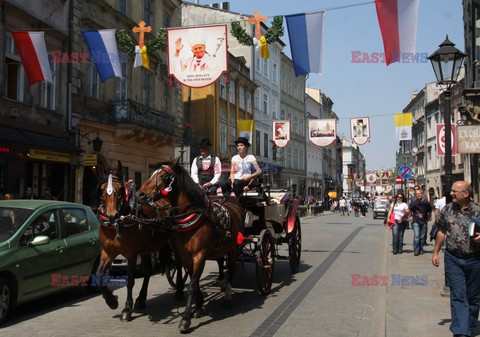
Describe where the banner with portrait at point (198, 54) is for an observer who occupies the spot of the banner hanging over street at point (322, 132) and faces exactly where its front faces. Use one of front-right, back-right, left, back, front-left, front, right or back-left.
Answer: front

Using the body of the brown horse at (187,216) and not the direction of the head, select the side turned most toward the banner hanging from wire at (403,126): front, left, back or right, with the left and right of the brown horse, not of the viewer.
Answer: back

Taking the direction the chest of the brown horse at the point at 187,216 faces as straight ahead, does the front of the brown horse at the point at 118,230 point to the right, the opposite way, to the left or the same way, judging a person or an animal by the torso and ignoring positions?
the same way

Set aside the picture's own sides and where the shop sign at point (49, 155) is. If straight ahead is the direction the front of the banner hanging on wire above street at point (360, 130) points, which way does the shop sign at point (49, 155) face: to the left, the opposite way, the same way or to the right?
to the left

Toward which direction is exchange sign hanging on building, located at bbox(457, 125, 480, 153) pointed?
toward the camera

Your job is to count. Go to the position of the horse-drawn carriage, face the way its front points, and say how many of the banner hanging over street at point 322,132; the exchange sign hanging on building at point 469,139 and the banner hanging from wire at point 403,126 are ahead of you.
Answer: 0

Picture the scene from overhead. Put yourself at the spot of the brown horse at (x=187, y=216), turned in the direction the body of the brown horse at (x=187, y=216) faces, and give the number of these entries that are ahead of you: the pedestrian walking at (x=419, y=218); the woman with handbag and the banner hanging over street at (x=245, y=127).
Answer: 0

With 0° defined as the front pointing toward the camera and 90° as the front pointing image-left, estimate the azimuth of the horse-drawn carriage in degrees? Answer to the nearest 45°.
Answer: approximately 45°

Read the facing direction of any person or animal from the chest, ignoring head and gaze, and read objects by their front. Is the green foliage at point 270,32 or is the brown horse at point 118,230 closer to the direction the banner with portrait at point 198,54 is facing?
the brown horse

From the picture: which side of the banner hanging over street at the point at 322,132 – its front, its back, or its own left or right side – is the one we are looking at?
front

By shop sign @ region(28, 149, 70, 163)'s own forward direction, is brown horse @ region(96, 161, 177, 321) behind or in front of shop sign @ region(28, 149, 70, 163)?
in front

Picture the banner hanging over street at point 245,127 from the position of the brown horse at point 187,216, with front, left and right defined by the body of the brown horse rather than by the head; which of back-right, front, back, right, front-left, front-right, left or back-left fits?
back-right

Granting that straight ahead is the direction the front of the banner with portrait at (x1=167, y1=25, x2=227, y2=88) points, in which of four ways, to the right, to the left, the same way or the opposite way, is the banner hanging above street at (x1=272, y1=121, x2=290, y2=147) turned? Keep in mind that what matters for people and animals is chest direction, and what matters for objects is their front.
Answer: the same way

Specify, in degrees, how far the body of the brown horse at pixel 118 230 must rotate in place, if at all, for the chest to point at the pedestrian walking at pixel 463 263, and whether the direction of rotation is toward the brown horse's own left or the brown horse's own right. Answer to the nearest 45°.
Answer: approximately 90° to the brown horse's own left

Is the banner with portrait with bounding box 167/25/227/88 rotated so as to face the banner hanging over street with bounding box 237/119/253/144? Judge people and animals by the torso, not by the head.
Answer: no

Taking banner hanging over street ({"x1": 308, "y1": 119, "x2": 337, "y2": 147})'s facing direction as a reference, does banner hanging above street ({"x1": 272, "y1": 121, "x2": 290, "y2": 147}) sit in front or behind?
behind

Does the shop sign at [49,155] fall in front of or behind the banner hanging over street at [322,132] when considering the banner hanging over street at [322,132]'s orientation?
in front

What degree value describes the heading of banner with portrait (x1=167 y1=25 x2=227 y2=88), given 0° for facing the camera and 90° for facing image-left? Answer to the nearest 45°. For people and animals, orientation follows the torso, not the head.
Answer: approximately 0°

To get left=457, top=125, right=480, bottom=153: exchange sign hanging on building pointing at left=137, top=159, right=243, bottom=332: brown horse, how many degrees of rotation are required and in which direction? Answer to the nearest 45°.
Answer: approximately 45° to its right

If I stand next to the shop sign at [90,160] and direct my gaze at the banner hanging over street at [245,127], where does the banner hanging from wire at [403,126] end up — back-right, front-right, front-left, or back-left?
front-right

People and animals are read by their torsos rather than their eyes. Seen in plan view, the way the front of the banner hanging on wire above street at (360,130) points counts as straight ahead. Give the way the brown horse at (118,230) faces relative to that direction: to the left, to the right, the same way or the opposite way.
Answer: the same way
